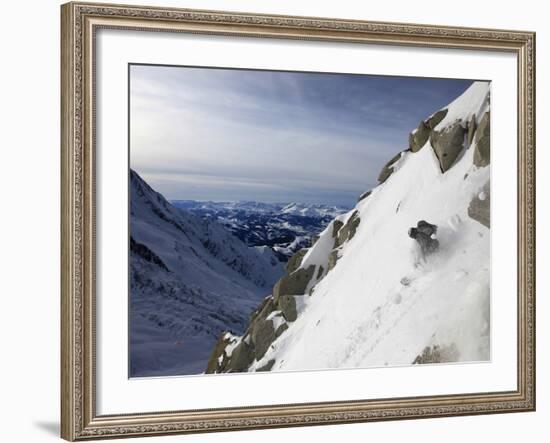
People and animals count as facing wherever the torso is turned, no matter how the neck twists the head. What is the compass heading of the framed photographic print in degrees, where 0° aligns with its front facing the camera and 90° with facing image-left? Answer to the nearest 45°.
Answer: approximately 315°
